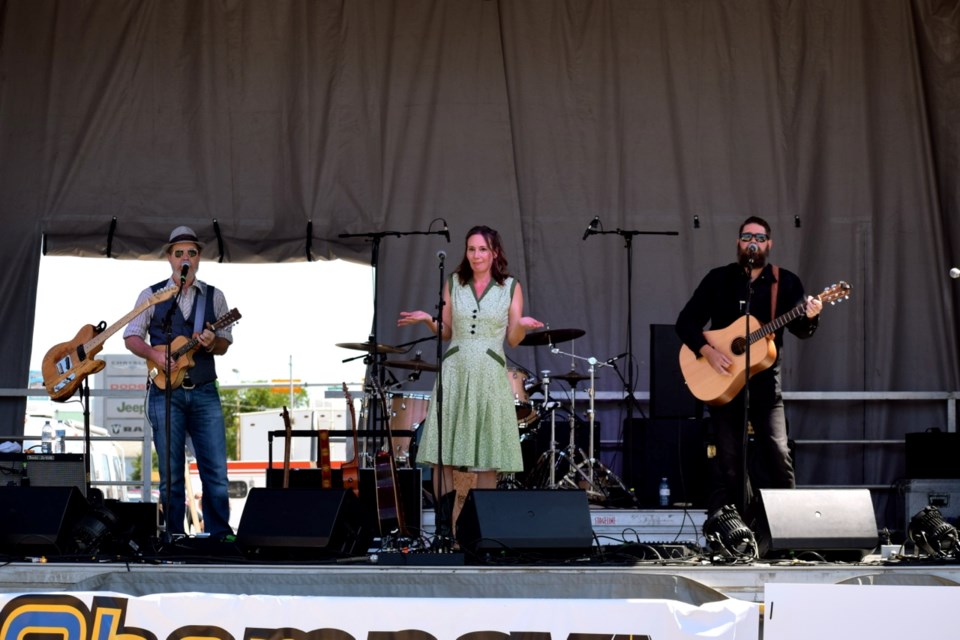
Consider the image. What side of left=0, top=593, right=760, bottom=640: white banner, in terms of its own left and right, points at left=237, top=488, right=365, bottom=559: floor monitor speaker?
back

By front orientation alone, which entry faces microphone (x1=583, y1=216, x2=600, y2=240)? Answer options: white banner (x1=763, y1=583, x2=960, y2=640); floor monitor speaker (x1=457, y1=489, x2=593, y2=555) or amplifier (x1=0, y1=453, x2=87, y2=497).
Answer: the floor monitor speaker

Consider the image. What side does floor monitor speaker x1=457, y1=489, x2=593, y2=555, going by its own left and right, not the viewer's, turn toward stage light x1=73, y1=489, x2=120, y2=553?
left

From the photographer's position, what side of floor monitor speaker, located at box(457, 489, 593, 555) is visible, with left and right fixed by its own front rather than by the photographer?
back

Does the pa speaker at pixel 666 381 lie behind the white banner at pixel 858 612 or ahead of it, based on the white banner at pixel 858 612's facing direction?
behind

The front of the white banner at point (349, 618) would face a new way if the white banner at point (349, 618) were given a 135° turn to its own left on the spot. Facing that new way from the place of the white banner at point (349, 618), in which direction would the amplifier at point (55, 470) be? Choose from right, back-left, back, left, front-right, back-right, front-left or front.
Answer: left

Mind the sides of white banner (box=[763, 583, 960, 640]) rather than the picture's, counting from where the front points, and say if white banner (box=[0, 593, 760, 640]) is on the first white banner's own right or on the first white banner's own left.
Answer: on the first white banner's own right

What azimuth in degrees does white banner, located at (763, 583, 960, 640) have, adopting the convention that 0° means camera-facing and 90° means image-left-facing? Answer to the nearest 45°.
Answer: approximately 0°

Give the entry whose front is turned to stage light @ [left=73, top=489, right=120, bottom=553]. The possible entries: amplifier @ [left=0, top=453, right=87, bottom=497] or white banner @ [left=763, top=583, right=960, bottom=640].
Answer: the amplifier

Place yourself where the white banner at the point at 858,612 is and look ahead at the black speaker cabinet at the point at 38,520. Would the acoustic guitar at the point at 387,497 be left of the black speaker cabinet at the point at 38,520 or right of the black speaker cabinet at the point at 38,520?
right
